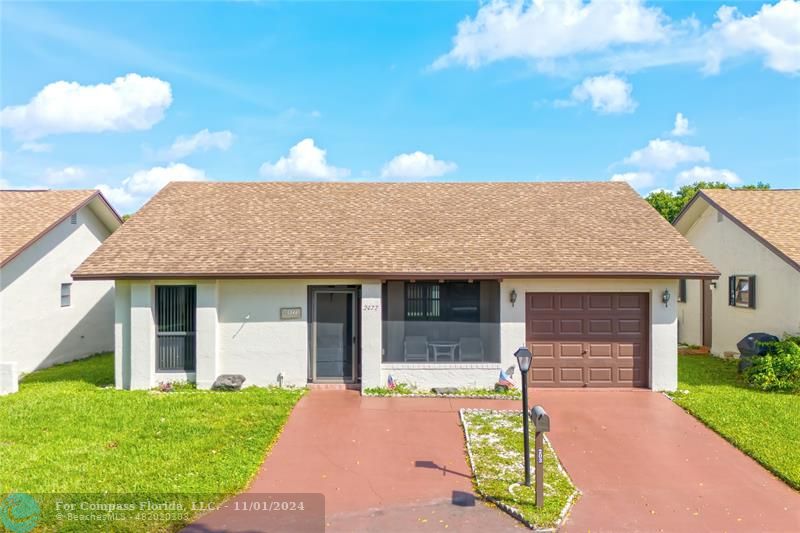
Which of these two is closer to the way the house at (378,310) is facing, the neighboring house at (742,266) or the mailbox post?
the mailbox post

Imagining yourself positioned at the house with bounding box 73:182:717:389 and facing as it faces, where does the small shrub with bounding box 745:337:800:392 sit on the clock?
The small shrub is roughly at 9 o'clock from the house.

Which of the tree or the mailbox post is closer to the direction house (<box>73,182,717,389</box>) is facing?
the mailbox post

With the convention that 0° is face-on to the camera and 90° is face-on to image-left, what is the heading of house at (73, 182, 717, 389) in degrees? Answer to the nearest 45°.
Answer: approximately 0°

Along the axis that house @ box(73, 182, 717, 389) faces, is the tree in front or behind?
behind

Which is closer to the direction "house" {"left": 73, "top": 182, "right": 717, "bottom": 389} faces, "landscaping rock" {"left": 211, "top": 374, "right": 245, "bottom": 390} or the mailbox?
the mailbox

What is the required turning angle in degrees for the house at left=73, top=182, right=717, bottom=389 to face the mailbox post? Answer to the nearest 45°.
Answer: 0° — it already faces it

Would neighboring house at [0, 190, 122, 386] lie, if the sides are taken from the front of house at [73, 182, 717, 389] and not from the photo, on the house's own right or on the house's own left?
on the house's own right
